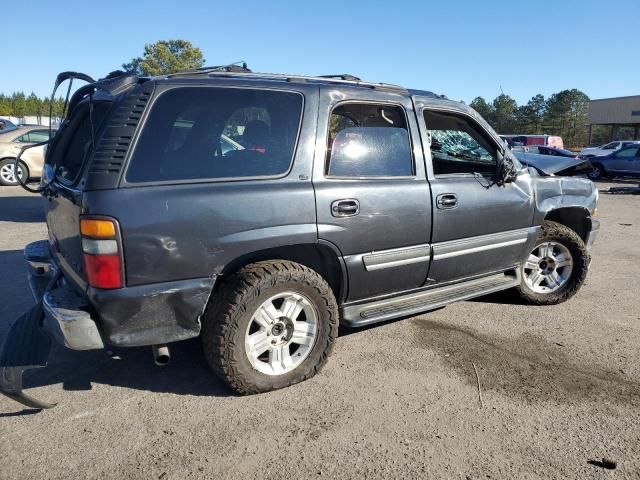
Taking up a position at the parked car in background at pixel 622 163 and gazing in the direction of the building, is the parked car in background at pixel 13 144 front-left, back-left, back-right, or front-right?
back-left

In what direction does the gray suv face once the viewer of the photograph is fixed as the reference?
facing away from the viewer and to the right of the viewer

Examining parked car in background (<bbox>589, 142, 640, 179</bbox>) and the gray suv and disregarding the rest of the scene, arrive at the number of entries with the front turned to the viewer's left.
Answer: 1

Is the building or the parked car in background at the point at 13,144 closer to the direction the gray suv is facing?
the building

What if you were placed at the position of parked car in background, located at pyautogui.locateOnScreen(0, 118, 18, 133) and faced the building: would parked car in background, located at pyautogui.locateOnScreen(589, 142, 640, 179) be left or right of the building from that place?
right

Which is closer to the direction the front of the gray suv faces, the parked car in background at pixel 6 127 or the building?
the building

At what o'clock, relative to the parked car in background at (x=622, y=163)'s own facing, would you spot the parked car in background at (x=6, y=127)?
the parked car in background at (x=6, y=127) is roughly at 11 o'clock from the parked car in background at (x=622, y=163).

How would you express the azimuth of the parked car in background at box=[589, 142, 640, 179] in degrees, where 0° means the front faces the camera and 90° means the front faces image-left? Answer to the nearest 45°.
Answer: approximately 90°

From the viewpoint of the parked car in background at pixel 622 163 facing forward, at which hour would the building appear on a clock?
The building is roughly at 3 o'clock from the parked car in background.
